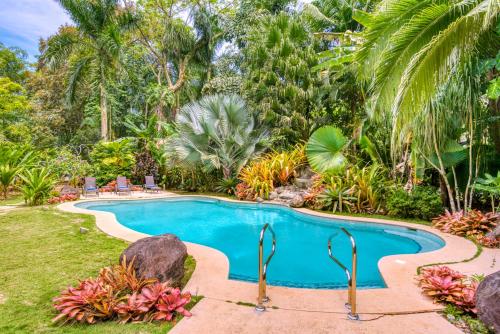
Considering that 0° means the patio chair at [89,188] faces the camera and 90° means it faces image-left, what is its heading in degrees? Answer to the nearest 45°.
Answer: approximately 0°

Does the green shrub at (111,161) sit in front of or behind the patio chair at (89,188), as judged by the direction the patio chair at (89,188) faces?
behind

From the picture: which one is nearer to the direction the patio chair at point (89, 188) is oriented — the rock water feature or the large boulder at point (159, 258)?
the large boulder

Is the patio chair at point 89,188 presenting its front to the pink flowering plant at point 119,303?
yes

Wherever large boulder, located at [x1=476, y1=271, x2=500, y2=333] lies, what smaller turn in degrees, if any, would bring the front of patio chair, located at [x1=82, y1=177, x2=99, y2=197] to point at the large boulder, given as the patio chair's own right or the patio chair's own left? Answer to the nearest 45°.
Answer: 0° — it already faces it

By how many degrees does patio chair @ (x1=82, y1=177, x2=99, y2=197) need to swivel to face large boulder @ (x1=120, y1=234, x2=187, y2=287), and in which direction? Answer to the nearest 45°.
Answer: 0° — it already faces it

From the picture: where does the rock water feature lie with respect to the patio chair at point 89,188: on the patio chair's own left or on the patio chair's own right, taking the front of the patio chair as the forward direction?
on the patio chair's own left

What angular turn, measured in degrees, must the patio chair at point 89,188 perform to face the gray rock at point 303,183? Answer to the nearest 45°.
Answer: approximately 45° to its left

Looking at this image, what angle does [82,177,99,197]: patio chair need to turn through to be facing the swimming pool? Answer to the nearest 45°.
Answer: approximately 45° to its left

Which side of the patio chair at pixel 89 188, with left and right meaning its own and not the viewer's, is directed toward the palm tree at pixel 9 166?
right
